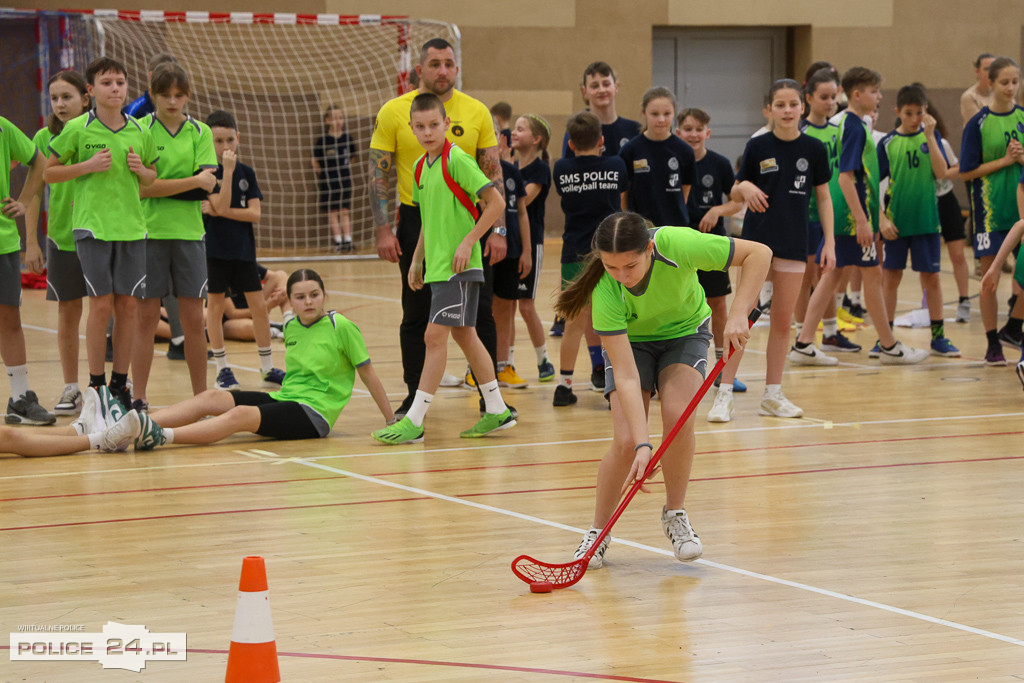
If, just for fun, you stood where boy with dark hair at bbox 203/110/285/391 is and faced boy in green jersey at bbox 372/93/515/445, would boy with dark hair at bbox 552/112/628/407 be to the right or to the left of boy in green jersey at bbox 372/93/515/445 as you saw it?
left

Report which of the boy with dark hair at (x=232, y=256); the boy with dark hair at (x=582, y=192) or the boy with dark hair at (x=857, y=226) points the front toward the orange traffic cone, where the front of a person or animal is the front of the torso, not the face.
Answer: the boy with dark hair at (x=232, y=256)

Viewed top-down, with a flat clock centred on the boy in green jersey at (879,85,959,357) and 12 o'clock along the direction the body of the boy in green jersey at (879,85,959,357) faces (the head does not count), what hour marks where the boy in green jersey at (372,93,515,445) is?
the boy in green jersey at (372,93,515,445) is roughly at 1 o'clock from the boy in green jersey at (879,85,959,357).

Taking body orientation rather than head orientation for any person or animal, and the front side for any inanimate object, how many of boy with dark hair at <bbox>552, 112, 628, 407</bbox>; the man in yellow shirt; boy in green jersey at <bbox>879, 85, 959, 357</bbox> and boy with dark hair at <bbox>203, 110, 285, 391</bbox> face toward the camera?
3

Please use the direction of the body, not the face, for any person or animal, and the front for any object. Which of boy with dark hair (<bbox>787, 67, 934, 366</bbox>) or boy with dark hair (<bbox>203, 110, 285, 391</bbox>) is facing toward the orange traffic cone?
boy with dark hair (<bbox>203, 110, 285, 391</bbox>)

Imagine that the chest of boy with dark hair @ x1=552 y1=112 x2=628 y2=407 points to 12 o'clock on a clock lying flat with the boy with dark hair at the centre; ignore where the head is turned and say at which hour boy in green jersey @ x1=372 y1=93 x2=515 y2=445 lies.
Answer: The boy in green jersey is roughly at 7 o'clock from the boy with dark hair.

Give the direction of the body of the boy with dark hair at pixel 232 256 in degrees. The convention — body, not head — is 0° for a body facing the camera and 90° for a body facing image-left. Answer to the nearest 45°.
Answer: approximately 0°
